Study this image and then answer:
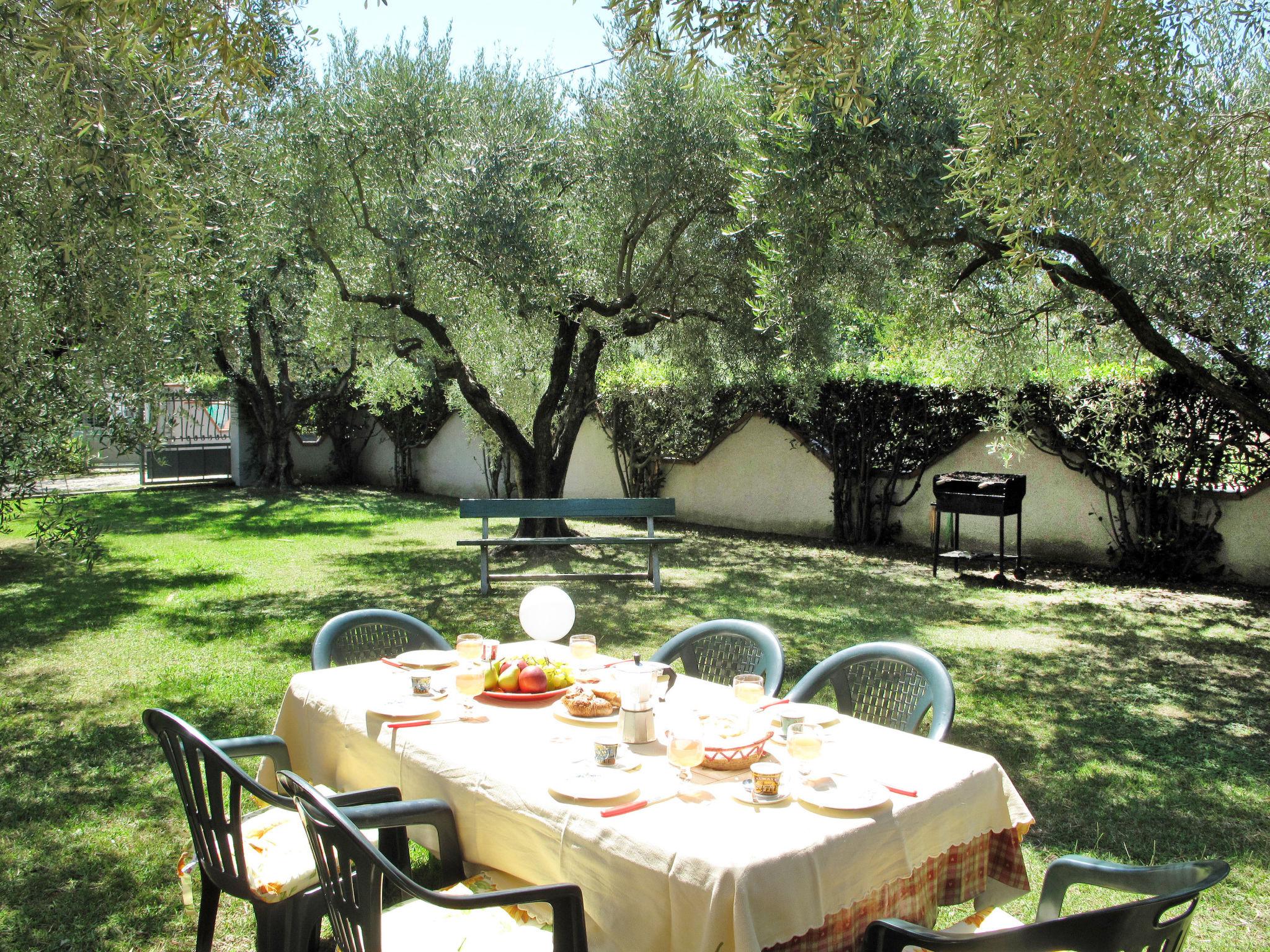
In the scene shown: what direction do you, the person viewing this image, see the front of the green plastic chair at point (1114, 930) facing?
facing away from the viewer and to the left of the viewer

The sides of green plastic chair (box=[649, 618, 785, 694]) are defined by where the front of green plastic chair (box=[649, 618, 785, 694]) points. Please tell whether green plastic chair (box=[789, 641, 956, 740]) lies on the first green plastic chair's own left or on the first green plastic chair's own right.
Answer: on the first green plastic chair's own left

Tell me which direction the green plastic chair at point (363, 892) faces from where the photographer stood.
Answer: facing away from the viewer and to the right of the viewer

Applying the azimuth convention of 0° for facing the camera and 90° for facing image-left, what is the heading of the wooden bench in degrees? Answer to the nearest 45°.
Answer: approximately 0°

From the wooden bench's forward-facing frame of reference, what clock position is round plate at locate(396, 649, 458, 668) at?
The round plate is roughly at 12 o'clock from the wooden bench.

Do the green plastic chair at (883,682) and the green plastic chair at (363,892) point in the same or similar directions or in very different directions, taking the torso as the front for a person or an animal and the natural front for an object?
very different directions

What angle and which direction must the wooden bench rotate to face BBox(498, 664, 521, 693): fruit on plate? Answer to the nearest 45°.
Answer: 0° — it already faces it

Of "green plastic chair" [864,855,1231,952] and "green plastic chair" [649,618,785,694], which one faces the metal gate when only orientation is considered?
"green plastic chair" [864,855,1231,952]
